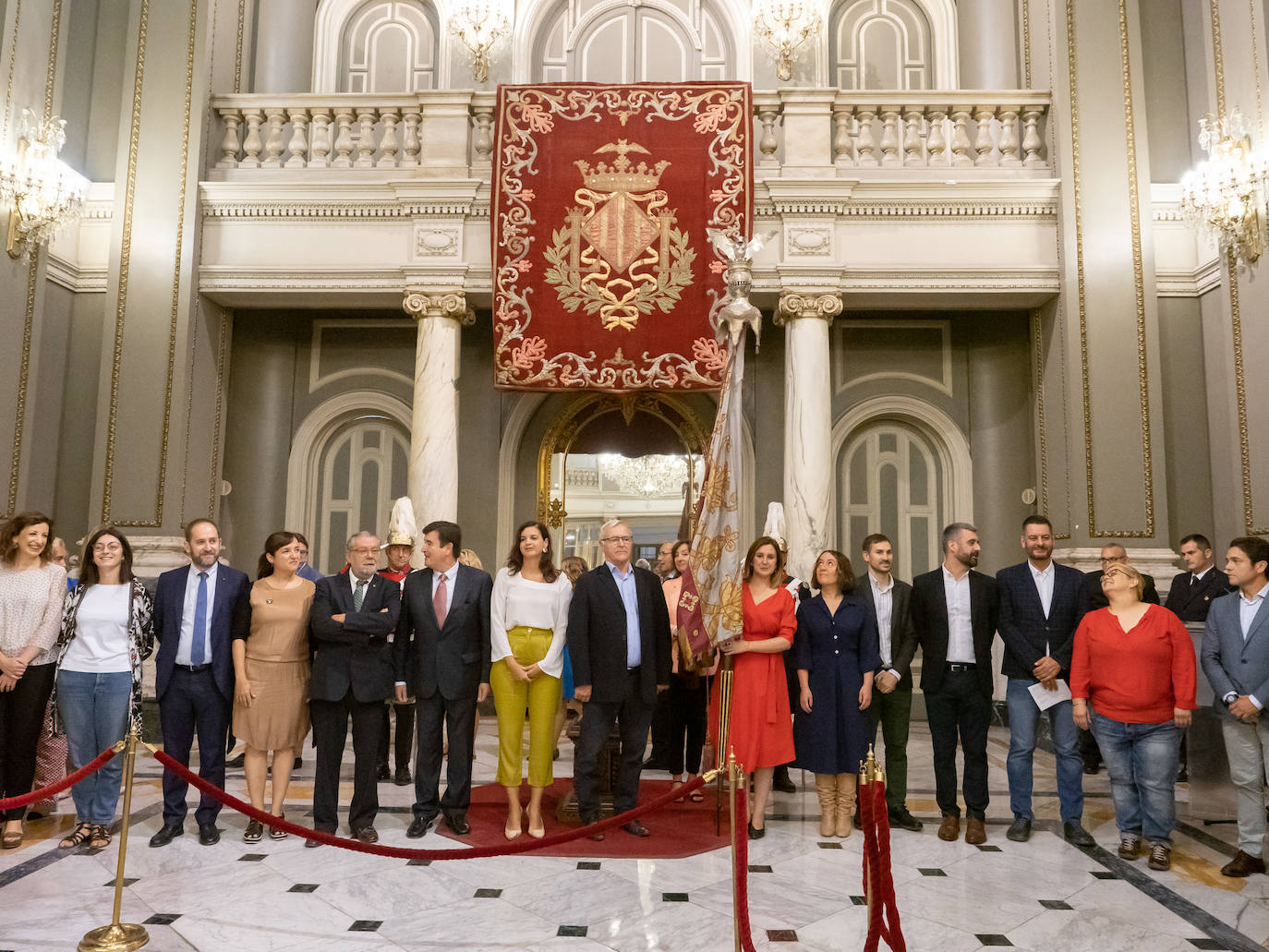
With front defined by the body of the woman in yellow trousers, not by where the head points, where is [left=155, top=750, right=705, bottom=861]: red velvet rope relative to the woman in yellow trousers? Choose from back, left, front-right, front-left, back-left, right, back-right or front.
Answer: front

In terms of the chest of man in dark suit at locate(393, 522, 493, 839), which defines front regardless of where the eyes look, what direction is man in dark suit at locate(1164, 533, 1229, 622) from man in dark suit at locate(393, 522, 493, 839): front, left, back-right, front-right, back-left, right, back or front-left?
left

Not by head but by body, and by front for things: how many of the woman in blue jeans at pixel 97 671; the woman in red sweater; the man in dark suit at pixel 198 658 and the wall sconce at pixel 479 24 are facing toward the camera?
4

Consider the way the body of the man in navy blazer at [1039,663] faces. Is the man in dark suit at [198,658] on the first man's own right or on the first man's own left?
on the first man's own right

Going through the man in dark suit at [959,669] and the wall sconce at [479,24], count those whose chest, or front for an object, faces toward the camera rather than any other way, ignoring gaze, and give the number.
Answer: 2

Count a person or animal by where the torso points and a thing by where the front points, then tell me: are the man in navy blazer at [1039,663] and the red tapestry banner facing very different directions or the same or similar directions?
same or similar directions

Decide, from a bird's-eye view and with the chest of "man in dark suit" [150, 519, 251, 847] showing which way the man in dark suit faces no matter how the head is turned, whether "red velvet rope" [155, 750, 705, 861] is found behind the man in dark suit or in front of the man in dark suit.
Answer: in front

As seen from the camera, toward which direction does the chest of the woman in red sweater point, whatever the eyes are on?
toward the camera

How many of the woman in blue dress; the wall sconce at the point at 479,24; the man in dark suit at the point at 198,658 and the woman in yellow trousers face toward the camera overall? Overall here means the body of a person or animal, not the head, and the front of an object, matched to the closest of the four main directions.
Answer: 4

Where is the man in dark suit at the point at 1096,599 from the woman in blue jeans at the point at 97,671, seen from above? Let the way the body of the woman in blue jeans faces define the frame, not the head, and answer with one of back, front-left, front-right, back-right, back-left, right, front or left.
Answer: left

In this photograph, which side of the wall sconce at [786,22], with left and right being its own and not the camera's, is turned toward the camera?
front

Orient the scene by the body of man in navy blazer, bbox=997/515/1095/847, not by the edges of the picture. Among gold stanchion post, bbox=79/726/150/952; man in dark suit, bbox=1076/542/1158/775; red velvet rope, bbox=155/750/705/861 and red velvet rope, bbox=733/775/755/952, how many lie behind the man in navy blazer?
1

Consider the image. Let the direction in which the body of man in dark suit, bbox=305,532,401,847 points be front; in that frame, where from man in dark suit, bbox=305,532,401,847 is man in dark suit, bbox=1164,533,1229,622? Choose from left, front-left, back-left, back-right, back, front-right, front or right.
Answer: left

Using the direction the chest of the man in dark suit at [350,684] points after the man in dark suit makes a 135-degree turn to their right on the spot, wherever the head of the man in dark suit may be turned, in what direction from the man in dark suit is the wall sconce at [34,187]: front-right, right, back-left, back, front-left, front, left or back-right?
front

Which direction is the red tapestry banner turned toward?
toward the camera

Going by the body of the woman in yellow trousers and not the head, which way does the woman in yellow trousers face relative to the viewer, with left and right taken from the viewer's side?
facing the viewer
